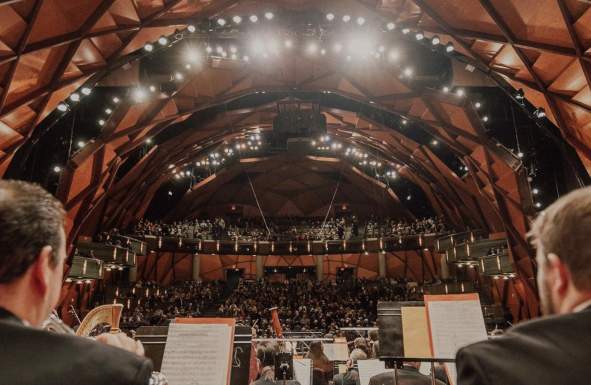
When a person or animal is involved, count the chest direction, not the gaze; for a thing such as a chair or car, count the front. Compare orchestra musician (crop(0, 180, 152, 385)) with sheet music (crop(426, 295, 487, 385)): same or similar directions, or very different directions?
very different directions

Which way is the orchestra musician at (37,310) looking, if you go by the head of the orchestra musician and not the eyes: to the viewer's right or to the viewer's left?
to the viewer's right

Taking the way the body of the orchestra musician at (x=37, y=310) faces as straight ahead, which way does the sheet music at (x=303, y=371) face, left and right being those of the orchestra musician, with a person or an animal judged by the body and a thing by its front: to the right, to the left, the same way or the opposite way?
the opposite way

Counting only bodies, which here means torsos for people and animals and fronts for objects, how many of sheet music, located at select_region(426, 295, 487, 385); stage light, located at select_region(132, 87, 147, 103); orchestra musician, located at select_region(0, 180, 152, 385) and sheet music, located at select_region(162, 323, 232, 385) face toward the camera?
3

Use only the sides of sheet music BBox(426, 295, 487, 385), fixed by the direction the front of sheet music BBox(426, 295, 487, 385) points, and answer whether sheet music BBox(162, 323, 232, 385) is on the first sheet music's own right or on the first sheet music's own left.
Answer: on the first sheet music's own right

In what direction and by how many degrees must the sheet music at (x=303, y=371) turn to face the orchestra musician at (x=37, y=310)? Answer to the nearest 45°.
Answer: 0° — it already faces them
